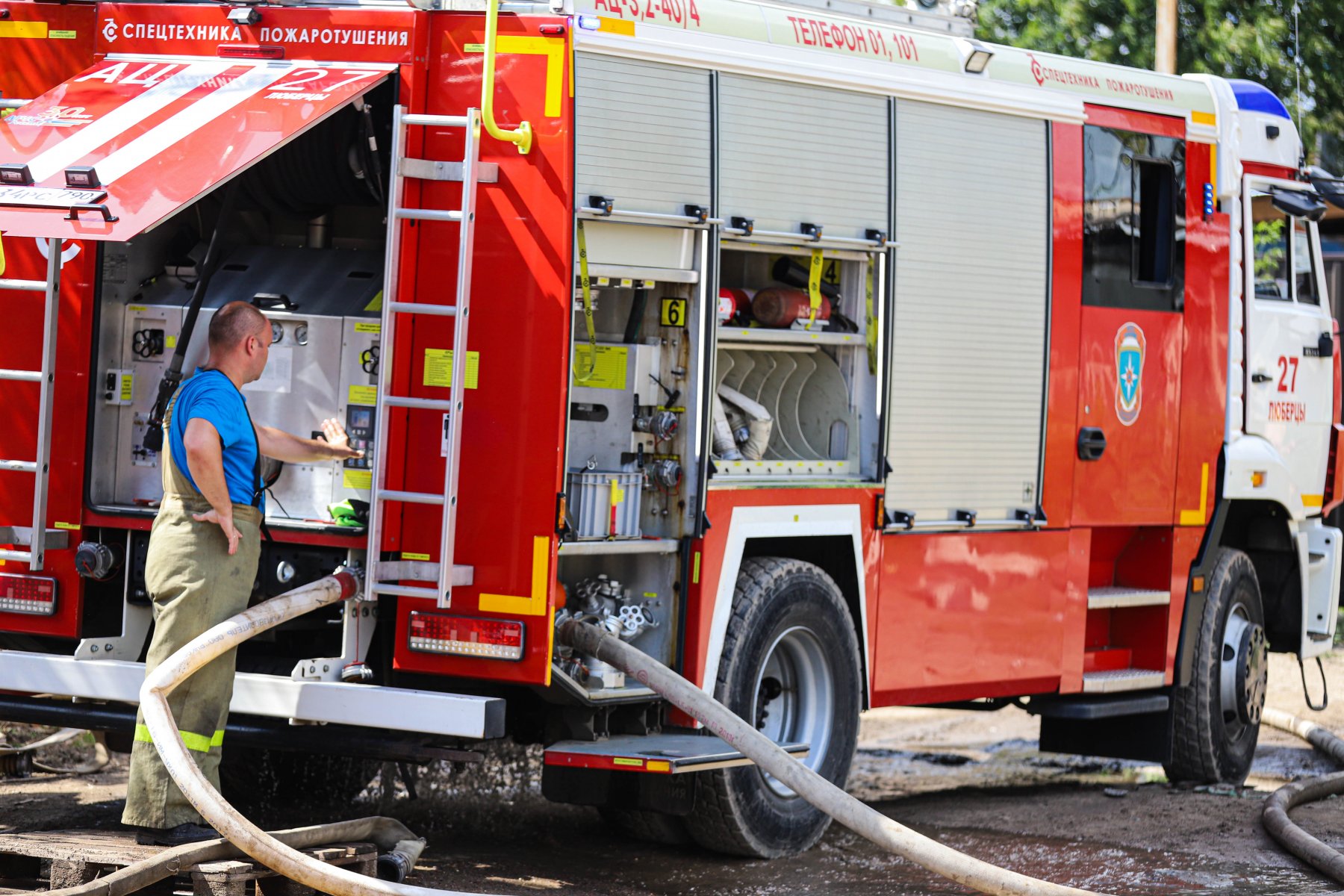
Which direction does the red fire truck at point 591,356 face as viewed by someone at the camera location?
facing away from the viewer and to the right of the viewer
